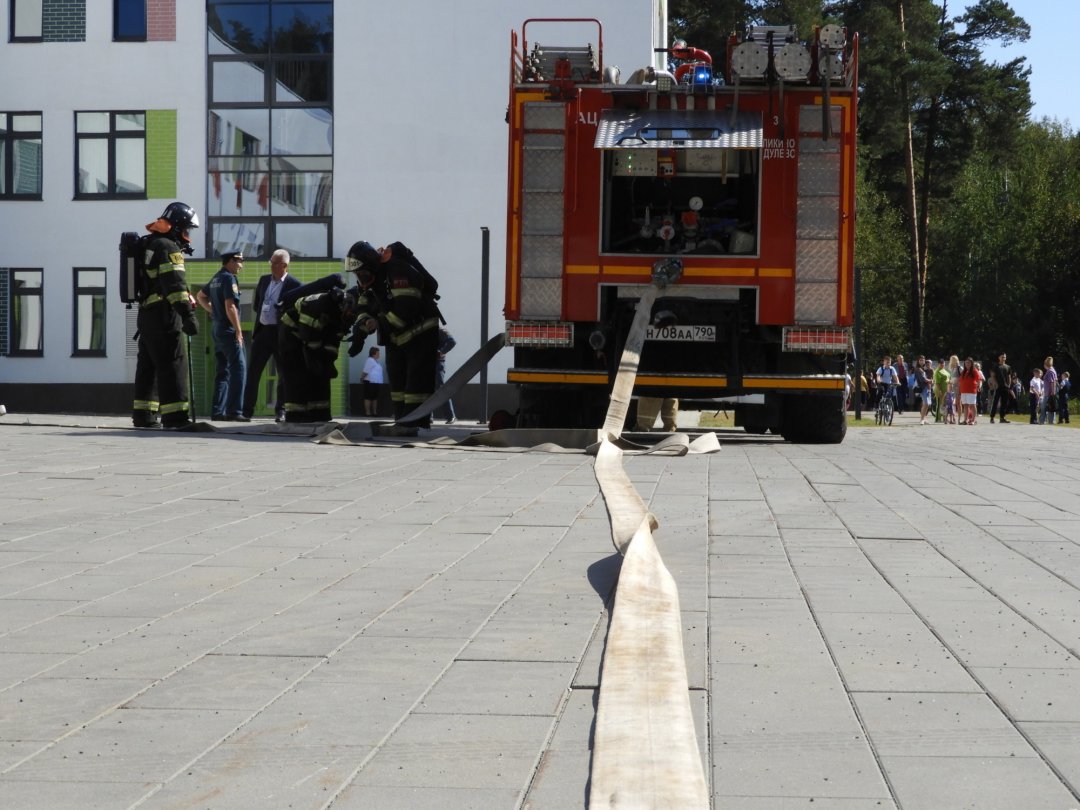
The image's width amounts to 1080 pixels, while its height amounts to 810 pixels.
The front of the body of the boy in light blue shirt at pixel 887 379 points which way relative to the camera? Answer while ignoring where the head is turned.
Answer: toward the camera

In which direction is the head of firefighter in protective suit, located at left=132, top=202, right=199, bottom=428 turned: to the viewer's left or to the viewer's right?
to the viewer's right

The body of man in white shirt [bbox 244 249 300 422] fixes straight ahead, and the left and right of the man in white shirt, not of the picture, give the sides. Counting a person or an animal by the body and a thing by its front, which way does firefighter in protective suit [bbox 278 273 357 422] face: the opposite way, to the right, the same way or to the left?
to the left

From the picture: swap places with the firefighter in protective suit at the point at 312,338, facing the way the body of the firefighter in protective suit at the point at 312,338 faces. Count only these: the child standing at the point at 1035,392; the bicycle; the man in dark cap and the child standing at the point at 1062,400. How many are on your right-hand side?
0

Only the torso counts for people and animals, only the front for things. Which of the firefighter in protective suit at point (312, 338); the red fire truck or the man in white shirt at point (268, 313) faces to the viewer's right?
the firefighter in protective suit

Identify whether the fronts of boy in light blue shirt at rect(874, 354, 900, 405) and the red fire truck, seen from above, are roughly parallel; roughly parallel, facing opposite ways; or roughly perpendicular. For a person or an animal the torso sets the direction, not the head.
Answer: roughly parallel, facing opposite ways

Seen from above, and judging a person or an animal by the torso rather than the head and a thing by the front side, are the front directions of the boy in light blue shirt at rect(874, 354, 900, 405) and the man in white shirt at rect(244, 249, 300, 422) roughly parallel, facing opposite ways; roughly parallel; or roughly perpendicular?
roughly parallel

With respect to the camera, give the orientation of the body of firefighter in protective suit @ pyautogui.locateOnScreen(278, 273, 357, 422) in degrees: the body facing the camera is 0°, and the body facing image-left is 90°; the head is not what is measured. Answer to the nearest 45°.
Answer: approximately 270°

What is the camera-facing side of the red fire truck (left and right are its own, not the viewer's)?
back

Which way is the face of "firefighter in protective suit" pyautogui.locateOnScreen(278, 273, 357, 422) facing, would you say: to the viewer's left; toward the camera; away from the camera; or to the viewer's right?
to the viewer's right

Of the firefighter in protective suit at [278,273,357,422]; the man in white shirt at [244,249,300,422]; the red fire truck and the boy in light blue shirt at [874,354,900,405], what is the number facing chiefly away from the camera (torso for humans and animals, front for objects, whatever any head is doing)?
1

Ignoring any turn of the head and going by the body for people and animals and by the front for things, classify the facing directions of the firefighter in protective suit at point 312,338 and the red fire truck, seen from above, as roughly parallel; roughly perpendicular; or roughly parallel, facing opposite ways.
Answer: roughly perpendicular

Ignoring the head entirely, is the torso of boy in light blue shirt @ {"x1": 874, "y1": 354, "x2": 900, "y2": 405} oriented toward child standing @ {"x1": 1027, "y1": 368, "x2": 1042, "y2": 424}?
no
